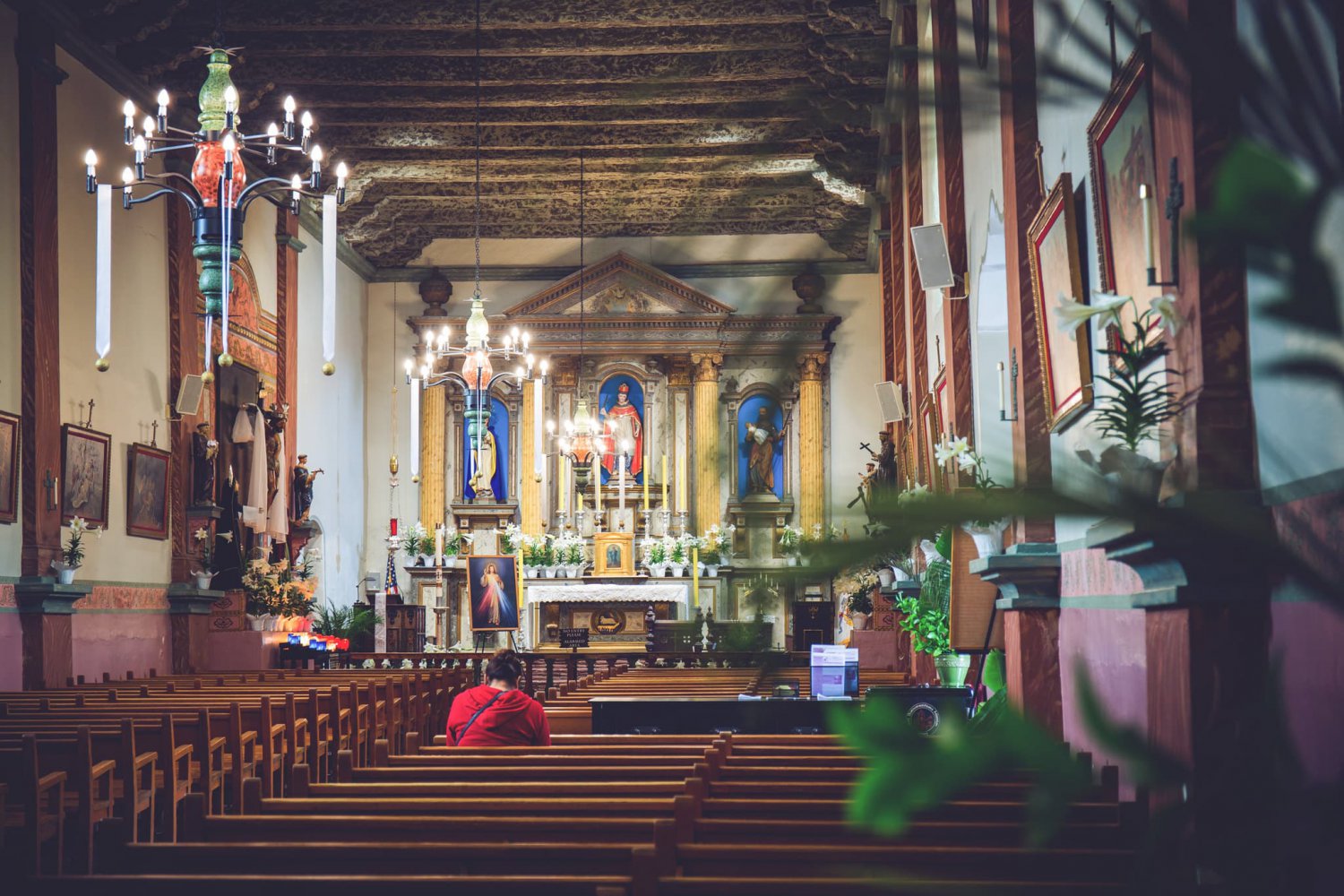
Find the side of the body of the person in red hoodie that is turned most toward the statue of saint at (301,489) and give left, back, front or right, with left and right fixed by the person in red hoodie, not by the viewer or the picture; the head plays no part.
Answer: front

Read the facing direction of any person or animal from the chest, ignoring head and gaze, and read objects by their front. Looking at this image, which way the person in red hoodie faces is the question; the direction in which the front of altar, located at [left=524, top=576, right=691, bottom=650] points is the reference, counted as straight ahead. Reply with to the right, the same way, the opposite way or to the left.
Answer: the opposite way

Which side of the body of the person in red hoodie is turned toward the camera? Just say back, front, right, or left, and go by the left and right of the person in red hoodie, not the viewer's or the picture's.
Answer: back

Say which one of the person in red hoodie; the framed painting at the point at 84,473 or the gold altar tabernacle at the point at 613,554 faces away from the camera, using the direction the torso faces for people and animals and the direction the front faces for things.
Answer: the person in red hoodie

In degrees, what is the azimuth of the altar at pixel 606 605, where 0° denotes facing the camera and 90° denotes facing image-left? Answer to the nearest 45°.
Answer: approximately 0°

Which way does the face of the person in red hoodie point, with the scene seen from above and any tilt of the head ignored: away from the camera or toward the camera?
away from the camera

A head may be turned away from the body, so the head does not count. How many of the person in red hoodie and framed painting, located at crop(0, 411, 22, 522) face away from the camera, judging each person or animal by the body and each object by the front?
1

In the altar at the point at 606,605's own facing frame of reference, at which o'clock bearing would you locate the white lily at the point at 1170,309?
The white lily is roughly at 12 o'clock from the altar.

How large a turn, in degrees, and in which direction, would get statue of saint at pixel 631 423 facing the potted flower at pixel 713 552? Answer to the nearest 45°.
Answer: approximately 45° to its left
